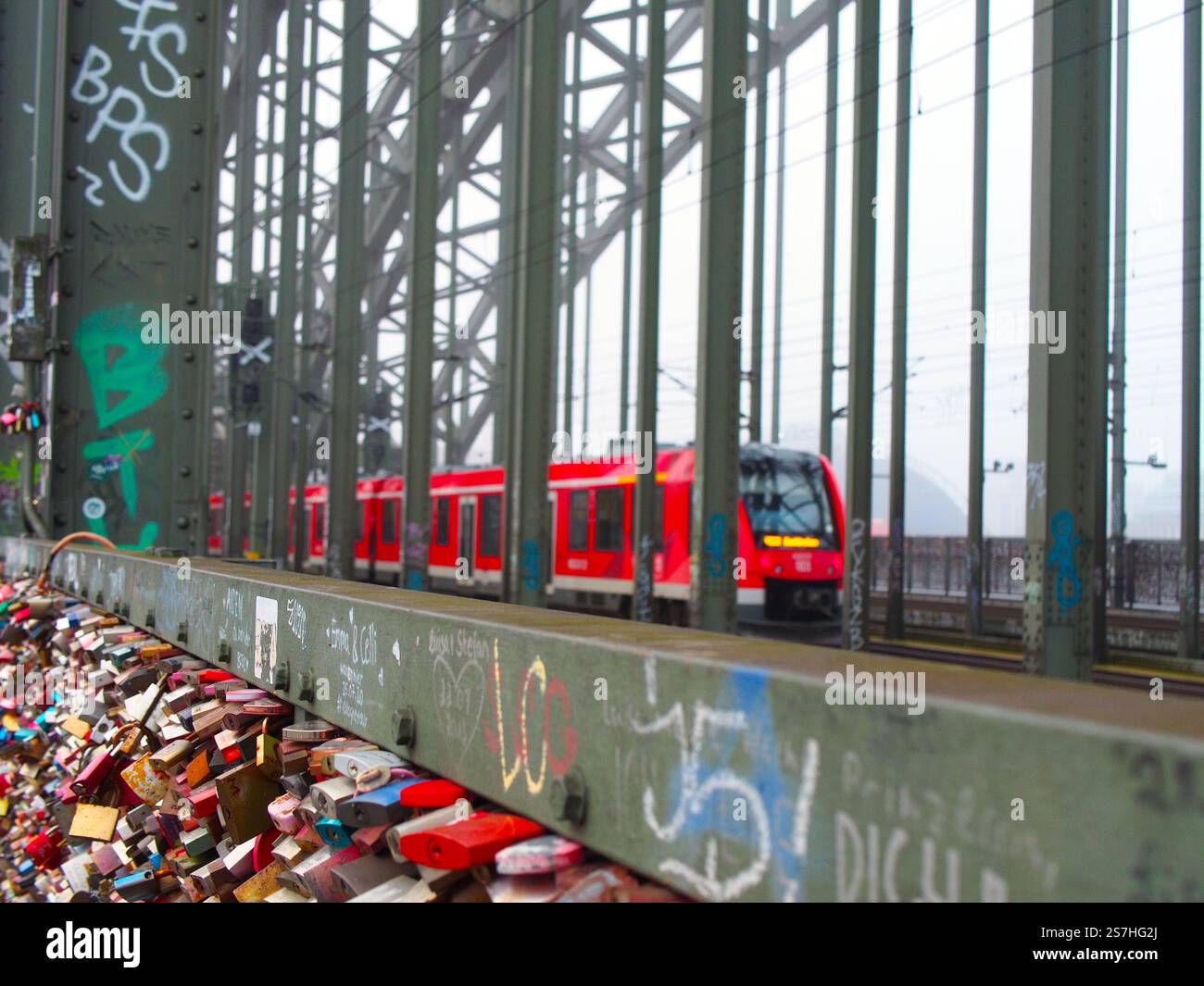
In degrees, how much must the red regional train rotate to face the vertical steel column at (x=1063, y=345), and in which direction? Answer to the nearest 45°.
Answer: approximately 45° to its right

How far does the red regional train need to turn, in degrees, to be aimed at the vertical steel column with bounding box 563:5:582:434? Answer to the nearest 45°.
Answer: approximately 135° to its left

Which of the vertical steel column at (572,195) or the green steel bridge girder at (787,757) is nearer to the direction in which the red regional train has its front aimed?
the green steel bridge girder

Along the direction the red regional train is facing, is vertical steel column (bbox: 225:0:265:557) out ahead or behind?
behind

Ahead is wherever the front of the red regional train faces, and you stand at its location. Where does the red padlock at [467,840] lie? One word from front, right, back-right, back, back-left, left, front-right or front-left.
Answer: front-right

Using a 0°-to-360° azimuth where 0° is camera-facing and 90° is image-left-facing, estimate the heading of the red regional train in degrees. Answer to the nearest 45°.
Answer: approximately 315°

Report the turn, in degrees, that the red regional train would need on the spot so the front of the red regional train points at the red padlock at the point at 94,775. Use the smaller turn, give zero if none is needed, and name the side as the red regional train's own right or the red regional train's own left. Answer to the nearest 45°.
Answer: approximately 45° to the red regional train's own right

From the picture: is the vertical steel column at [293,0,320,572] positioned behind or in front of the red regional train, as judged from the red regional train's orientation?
behind

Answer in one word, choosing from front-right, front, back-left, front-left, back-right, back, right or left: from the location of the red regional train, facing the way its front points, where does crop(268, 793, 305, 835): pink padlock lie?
front-right
